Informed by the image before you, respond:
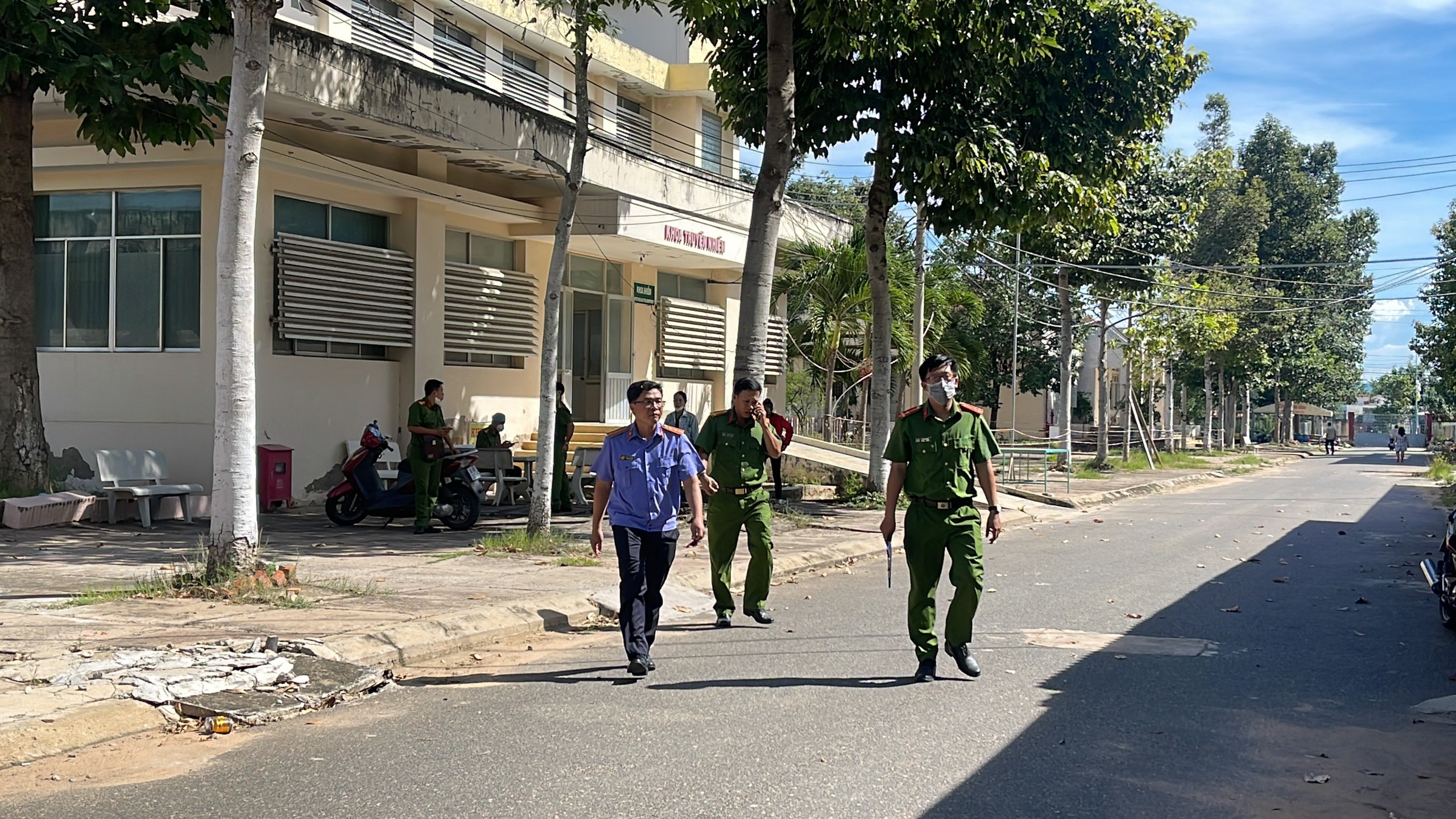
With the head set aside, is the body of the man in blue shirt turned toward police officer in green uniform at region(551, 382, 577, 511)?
no

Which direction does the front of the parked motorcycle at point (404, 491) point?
to the viewer's left

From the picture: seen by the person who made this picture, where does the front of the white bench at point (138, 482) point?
facing the viewer and to the right of the viewer

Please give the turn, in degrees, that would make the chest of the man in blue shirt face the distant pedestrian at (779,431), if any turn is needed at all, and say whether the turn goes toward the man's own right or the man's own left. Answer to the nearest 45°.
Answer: approximately 180°

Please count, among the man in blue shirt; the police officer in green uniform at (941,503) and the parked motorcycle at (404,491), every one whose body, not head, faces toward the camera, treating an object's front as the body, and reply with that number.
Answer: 2

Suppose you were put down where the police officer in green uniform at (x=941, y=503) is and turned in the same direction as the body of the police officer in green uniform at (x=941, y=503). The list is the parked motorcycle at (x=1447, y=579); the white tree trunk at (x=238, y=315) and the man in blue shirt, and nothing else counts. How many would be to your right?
2

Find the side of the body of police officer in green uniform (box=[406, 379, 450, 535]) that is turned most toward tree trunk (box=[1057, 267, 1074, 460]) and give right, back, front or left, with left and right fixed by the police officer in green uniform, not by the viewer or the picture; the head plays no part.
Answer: left

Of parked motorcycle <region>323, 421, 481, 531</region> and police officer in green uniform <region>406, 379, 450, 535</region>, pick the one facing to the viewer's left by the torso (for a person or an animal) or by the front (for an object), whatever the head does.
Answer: the parked motorcycle

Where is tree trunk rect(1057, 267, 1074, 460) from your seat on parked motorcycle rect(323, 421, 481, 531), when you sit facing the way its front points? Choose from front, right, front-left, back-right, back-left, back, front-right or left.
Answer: back-right

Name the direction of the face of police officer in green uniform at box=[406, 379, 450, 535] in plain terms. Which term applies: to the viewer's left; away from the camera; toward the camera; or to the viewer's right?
to the viewer's right

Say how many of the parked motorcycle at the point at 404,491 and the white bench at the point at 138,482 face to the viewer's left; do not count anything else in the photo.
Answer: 1

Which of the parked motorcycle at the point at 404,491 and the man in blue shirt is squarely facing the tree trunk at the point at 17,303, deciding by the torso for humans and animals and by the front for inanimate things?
the parked motorcycle

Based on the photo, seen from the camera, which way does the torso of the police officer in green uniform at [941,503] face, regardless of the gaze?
toward the camera

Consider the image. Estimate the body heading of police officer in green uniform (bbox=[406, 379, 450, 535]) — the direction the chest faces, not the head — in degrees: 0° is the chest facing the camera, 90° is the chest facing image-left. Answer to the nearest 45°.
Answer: approximately 315°

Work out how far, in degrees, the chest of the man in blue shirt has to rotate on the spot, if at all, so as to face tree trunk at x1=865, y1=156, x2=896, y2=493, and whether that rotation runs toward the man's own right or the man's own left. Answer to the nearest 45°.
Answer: approximately 180°

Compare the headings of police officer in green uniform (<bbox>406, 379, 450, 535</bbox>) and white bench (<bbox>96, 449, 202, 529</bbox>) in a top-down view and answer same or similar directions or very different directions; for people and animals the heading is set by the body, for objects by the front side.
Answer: same or similar directions

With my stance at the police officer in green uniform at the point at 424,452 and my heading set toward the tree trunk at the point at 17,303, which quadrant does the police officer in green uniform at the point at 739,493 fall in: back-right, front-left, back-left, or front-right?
back-left

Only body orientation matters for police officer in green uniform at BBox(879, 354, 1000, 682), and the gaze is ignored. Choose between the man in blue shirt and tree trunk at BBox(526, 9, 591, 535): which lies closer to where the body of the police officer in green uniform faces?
the man in blue shirt

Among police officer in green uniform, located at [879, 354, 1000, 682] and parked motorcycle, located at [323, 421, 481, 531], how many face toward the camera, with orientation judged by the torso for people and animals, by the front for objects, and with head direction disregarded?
1

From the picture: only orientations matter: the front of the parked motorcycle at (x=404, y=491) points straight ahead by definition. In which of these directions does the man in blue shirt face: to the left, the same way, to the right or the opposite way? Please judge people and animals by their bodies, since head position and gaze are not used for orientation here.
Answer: to the left
